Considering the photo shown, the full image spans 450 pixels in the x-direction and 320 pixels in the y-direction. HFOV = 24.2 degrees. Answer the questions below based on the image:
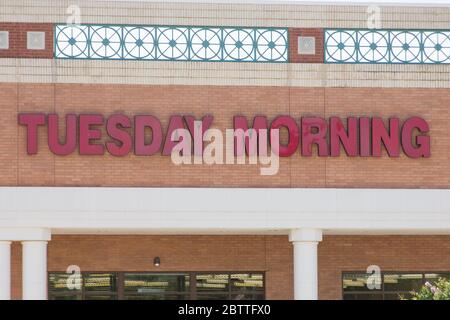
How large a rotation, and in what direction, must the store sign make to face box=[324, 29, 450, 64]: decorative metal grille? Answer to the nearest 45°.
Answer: approximately 90° to its left

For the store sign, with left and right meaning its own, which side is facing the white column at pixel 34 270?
right

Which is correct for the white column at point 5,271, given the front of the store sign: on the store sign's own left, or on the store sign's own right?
on the store sign's own right

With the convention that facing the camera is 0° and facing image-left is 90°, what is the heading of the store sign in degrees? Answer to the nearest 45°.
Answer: approximately 0°
